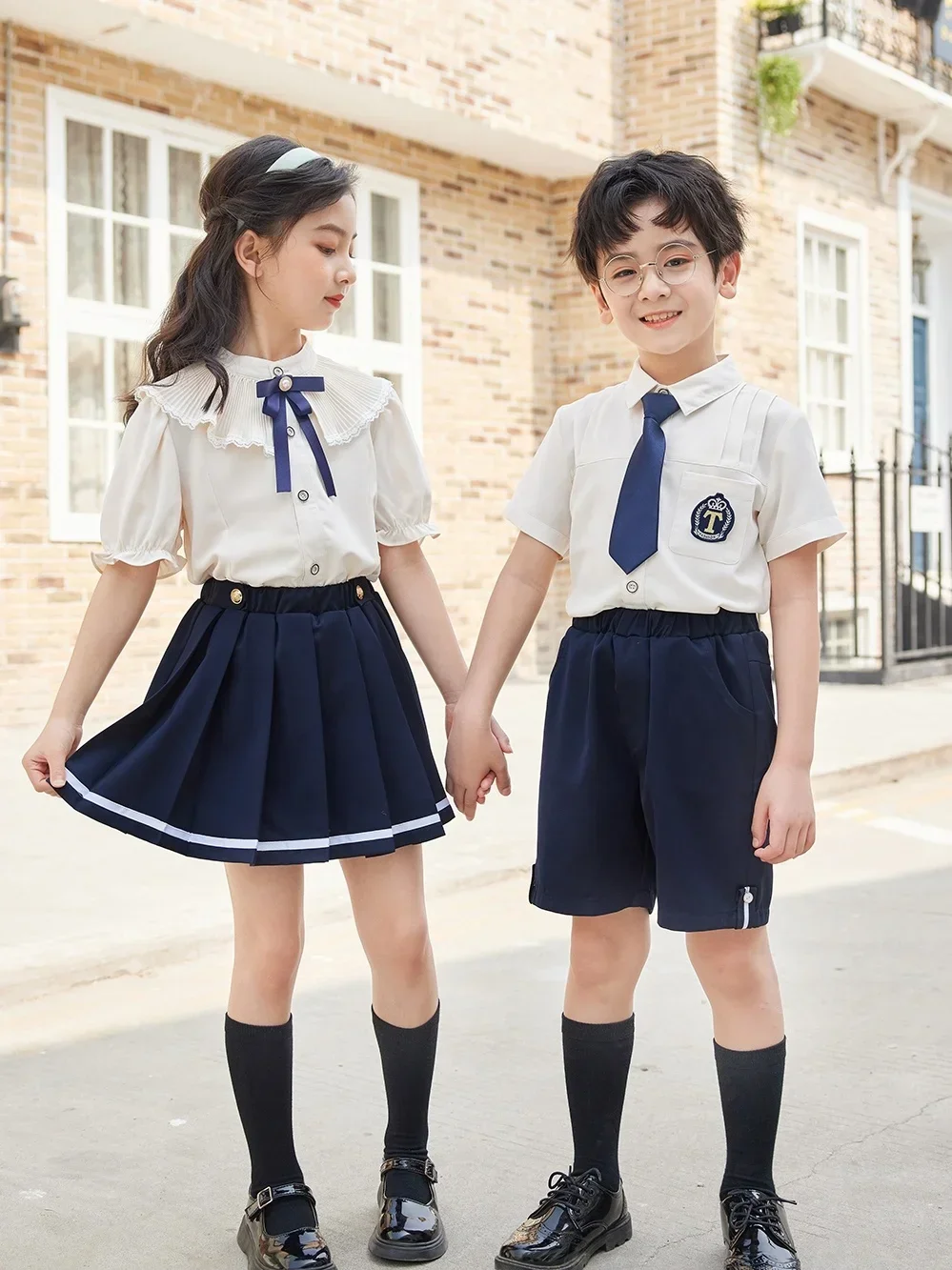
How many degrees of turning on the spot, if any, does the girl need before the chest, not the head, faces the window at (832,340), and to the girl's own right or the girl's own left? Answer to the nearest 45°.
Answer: approximately 135° to the girl's own left

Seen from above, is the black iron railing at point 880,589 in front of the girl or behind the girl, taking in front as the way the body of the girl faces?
behind

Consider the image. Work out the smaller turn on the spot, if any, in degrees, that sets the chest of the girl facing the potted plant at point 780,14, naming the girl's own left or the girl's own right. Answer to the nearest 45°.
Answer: approximately 135° to the girl's own left

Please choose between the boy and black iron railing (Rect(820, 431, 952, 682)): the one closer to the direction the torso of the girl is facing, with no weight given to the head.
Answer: the boy

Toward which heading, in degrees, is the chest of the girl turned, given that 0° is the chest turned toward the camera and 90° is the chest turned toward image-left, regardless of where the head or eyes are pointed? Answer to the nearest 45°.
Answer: approximately 0°

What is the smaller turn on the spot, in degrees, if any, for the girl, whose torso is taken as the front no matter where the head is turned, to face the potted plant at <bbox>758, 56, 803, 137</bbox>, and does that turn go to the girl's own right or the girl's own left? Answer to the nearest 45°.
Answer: approximately 135° to the girl's own left

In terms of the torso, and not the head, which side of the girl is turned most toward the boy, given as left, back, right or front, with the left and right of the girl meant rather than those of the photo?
left
